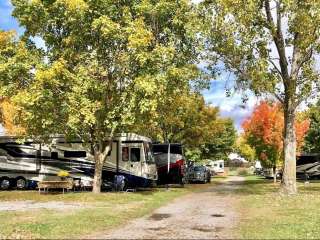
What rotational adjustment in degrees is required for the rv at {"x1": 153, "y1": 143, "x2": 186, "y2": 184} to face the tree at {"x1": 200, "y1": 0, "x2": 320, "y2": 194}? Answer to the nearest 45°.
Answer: approximately 45° to its right

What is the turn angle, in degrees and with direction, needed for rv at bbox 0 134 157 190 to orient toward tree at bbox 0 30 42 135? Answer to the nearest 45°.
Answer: approximately 135° to its left

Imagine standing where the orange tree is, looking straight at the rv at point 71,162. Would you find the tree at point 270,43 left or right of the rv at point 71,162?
left
